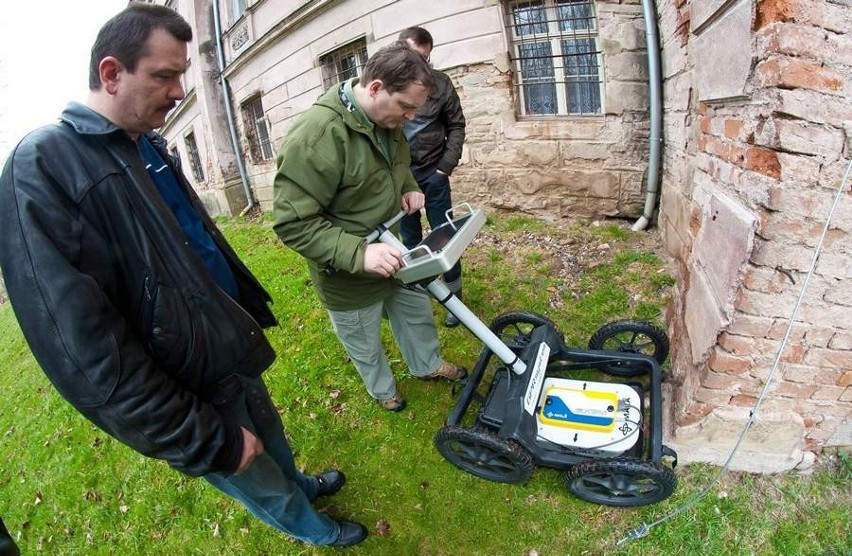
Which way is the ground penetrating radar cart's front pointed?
to the viewer's right

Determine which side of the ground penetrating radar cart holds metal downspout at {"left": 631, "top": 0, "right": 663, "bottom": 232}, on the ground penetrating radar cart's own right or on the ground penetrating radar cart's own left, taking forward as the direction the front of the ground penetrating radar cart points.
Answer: on the ground penetrating radar cart's own left

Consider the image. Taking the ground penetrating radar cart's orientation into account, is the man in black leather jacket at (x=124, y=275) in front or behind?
behind

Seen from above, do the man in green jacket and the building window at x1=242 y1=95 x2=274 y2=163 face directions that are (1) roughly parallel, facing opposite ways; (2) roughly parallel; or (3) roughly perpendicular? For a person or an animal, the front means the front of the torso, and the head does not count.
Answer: roughly perpendicular

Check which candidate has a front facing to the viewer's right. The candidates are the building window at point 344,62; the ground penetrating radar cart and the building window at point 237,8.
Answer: the ground penetrating radar cart

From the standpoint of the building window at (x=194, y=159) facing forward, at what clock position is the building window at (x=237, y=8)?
the building window at (x=237, y=8) is roughly at 10 o'clock from the building window at (x=194, y=159).

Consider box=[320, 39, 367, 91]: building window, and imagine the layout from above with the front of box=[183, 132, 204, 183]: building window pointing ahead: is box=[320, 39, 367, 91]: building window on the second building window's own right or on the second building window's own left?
on the second building window's own left
